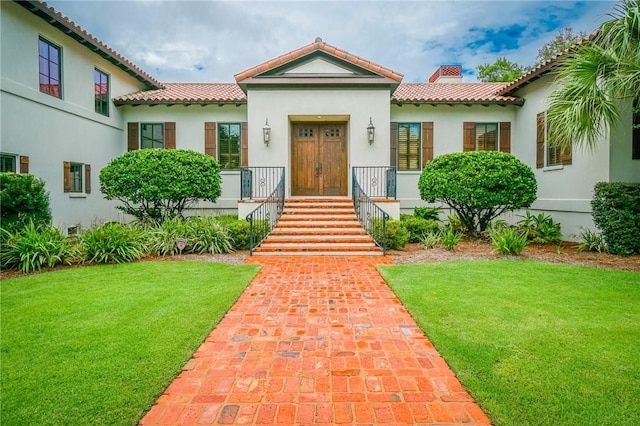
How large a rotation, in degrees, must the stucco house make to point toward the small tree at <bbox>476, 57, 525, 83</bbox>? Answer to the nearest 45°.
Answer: approximately 135° to its left

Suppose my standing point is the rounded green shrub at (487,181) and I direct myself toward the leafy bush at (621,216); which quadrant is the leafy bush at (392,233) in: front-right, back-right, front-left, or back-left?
back-right

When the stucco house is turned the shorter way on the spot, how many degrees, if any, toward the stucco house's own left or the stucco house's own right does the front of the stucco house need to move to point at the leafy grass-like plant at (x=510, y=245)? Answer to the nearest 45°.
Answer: approximately 45° to the stucco house's own left

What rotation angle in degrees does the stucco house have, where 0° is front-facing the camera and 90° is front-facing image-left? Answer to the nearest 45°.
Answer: approximately 0°
